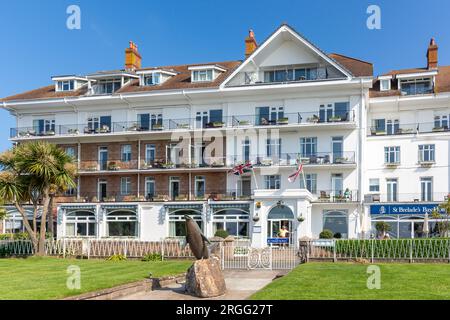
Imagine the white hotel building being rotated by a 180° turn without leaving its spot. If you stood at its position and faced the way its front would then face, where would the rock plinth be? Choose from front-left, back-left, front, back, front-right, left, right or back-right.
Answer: back

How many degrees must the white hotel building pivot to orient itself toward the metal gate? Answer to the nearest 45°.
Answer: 0° — it already faces it

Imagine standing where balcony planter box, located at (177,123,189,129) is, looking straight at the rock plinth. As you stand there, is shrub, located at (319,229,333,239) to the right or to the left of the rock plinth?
left

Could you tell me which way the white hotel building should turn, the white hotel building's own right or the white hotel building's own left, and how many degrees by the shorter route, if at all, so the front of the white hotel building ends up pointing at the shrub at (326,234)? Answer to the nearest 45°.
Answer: approximately 45° to the white hotel building's own left

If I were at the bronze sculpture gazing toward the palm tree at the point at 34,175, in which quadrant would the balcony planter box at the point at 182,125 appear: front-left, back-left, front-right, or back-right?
front-right

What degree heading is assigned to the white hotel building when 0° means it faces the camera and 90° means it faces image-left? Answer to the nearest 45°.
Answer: approximately 0°

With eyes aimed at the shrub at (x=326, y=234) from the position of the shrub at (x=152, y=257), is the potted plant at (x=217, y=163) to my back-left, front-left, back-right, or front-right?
front-left

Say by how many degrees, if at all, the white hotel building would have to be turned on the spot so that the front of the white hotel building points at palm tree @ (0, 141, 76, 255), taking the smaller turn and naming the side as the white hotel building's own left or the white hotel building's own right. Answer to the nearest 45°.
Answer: approximately 45° to the white hotel building's own right

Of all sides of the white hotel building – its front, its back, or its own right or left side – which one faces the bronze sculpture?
front
